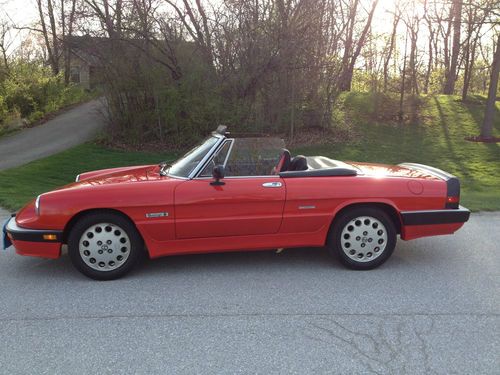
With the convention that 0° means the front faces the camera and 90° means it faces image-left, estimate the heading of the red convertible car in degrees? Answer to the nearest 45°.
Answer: approximately 90°

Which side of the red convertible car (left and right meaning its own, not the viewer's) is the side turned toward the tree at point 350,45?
right
